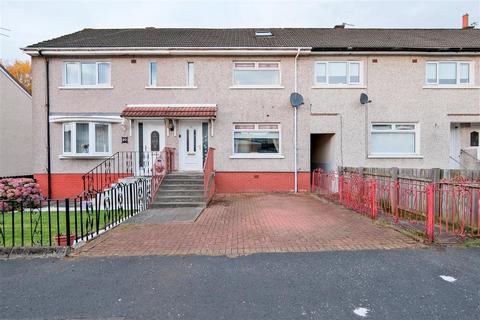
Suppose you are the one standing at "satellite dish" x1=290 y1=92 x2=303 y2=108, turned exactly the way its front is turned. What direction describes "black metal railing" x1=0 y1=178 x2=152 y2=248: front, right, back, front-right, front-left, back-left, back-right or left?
right

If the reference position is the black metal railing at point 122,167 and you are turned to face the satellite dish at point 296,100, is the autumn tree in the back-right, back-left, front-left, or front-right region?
back-left

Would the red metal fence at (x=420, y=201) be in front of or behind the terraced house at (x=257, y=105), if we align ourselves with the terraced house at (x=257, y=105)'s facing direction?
in front

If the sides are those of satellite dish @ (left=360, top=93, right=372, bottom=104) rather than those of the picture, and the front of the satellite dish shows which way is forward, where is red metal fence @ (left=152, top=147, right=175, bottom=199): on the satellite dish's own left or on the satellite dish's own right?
on the satellite dish's own right

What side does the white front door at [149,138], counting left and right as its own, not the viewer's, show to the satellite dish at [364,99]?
left

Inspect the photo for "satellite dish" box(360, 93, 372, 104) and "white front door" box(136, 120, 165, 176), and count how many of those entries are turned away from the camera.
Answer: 0

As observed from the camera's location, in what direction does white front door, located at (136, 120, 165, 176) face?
facing the viewer

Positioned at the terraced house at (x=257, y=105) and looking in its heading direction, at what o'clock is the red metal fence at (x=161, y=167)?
The red metal fence is roughly at 2 o'clock from the terraced house.

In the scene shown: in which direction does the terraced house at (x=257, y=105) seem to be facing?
toward the camera

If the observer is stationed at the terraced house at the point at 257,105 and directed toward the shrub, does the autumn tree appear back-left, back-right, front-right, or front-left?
front-right
